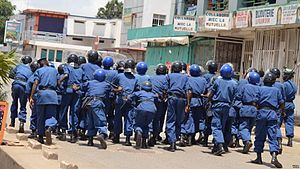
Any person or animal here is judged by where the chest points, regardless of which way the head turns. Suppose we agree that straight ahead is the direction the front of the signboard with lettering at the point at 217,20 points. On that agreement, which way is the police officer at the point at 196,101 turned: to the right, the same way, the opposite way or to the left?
the opposite way

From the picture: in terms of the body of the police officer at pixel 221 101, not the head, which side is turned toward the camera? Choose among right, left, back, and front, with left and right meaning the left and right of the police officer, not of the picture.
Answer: back

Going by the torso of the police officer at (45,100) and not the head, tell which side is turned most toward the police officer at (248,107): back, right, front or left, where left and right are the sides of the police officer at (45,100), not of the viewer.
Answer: right

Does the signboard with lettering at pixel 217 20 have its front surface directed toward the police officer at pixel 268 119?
yes

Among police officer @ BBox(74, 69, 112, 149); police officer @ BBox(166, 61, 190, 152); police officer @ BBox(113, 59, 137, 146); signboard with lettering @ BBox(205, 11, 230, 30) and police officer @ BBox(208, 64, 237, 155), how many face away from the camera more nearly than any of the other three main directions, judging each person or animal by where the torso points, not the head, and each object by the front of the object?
4

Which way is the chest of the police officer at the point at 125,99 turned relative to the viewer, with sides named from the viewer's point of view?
facing away from the viewer

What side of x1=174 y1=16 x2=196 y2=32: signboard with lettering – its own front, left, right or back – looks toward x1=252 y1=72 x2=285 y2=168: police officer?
front

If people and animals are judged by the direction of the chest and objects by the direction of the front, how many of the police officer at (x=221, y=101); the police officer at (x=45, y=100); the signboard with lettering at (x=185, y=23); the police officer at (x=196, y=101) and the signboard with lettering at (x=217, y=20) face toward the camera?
2

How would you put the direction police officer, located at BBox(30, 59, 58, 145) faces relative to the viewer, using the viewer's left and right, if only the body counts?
facing away from the viewer

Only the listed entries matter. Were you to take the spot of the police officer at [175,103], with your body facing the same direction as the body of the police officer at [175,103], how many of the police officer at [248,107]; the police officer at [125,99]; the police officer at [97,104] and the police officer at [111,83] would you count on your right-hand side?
1

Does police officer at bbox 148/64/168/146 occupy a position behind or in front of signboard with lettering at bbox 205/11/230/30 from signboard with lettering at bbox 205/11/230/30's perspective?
in front

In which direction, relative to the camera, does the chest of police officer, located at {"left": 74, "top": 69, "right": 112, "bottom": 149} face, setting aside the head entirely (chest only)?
away from the camera

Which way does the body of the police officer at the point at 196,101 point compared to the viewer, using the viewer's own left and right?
facing away from the viewer
